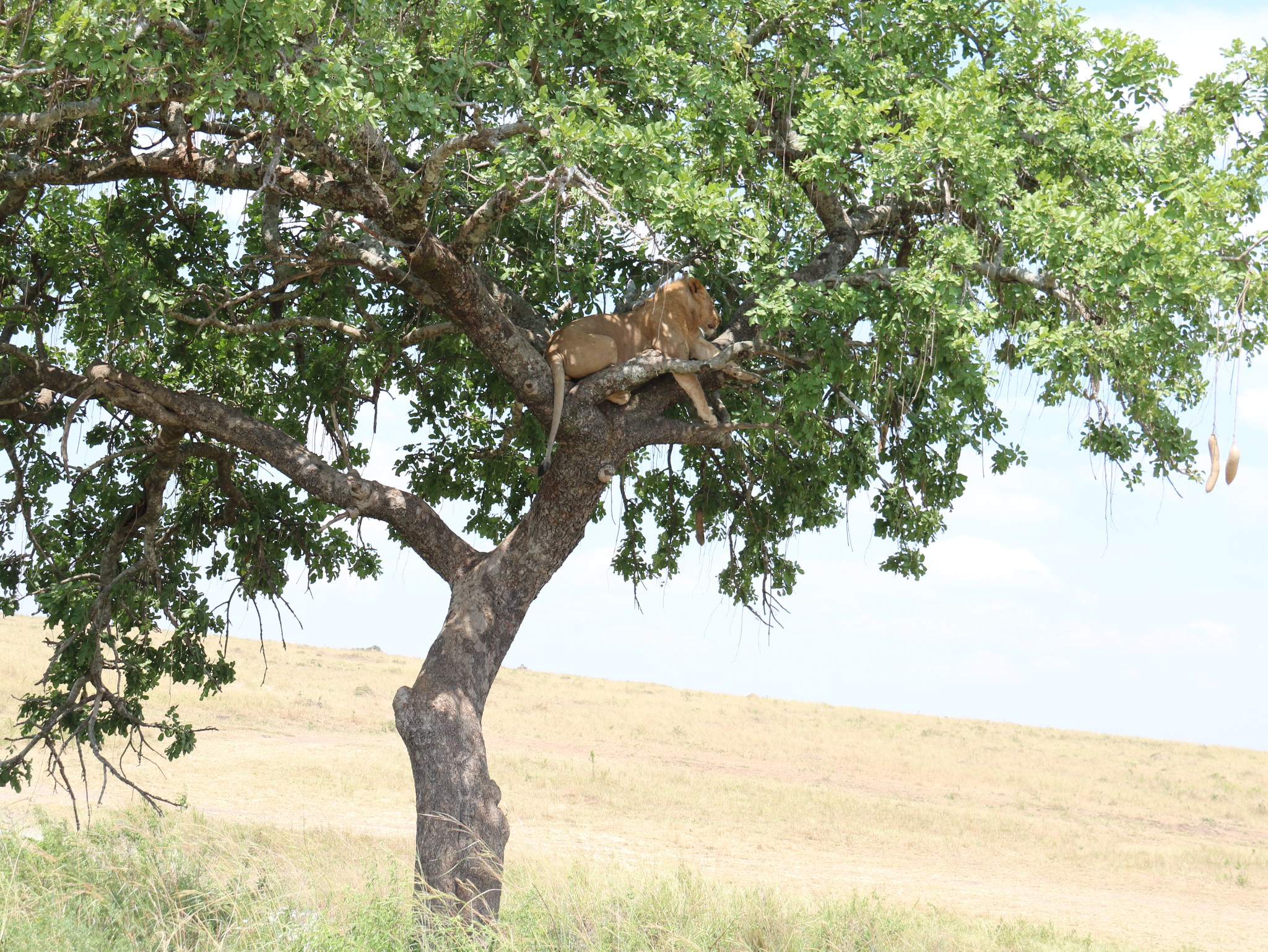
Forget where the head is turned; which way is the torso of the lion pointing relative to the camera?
to the viewer's right
